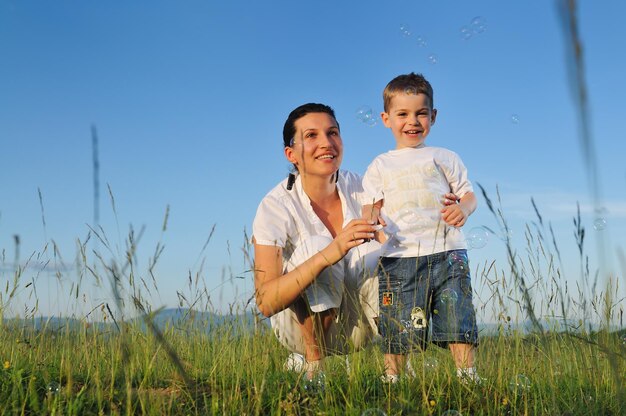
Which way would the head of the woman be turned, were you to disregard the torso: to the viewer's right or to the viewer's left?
to the viewer's right

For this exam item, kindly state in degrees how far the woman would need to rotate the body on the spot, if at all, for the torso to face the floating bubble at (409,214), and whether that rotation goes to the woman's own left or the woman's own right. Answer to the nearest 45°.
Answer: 0° — they already face it

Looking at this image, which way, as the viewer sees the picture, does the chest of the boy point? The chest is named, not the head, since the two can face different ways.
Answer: toward the camera

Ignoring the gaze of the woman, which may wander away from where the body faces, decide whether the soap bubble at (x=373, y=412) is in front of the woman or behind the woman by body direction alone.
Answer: in front

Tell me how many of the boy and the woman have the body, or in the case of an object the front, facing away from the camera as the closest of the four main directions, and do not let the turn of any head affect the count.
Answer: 0

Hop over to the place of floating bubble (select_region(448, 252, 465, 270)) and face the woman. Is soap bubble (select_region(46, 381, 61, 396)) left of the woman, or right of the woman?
left

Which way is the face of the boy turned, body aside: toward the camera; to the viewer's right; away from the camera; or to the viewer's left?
toward the camera

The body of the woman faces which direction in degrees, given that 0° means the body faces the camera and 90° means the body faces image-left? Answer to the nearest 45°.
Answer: approximately 315°

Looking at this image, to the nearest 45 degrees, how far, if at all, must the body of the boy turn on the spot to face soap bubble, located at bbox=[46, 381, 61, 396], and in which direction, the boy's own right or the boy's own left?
approximately 45° to the boy's own right

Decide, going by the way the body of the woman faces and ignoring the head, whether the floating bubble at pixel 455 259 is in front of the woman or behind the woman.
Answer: in front
